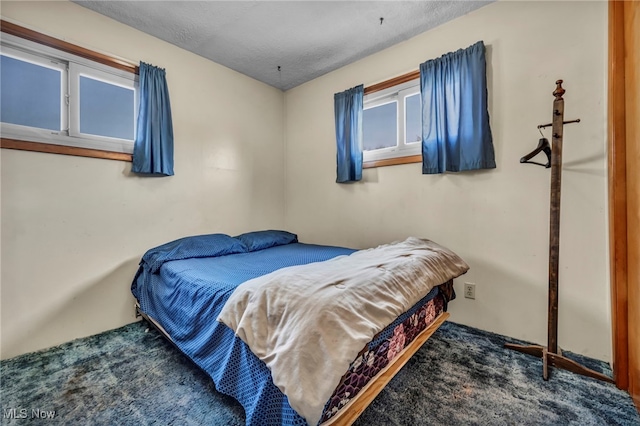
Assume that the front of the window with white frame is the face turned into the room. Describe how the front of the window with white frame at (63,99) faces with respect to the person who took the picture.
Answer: facing the viewer and to the right of the viewer

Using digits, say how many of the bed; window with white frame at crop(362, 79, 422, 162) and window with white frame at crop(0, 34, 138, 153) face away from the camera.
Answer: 0

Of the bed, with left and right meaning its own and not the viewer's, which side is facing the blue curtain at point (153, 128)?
back

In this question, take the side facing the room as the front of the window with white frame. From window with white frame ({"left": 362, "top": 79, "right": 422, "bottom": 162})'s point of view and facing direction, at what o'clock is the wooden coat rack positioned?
The wooden coat rack is roughly at 9 o'clock from the window with white frame.

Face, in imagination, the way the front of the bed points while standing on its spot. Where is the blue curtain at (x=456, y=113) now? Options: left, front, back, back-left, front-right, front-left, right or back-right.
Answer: left

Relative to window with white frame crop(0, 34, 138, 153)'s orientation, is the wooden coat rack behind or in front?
in front

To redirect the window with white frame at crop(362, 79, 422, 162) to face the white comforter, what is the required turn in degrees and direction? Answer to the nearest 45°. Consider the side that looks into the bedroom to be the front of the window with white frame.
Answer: approximately 45° to its left

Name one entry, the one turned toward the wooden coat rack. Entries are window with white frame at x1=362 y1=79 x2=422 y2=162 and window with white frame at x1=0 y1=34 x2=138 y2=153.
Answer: window with white frame at x1=0 y1=34 x2=138 y2=153

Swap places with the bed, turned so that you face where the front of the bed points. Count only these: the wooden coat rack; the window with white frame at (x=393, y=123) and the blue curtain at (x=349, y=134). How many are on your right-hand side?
0

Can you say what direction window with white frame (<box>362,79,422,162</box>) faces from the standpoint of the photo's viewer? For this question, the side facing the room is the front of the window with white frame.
facing the viewer and to the left of the viewer

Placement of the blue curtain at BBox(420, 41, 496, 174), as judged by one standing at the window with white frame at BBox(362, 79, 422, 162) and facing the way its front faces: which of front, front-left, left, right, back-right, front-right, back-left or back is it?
left

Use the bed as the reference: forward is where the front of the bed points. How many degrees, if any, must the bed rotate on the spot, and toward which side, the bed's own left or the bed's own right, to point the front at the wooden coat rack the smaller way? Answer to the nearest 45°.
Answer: approximately 45° to the bed's own left

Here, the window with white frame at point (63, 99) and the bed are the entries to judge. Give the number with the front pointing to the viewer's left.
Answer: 0

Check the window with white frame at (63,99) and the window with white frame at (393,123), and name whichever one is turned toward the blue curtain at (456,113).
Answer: the window with white frame at (63,99)

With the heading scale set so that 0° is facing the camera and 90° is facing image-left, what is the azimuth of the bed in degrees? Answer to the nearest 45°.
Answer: approximately 315°
